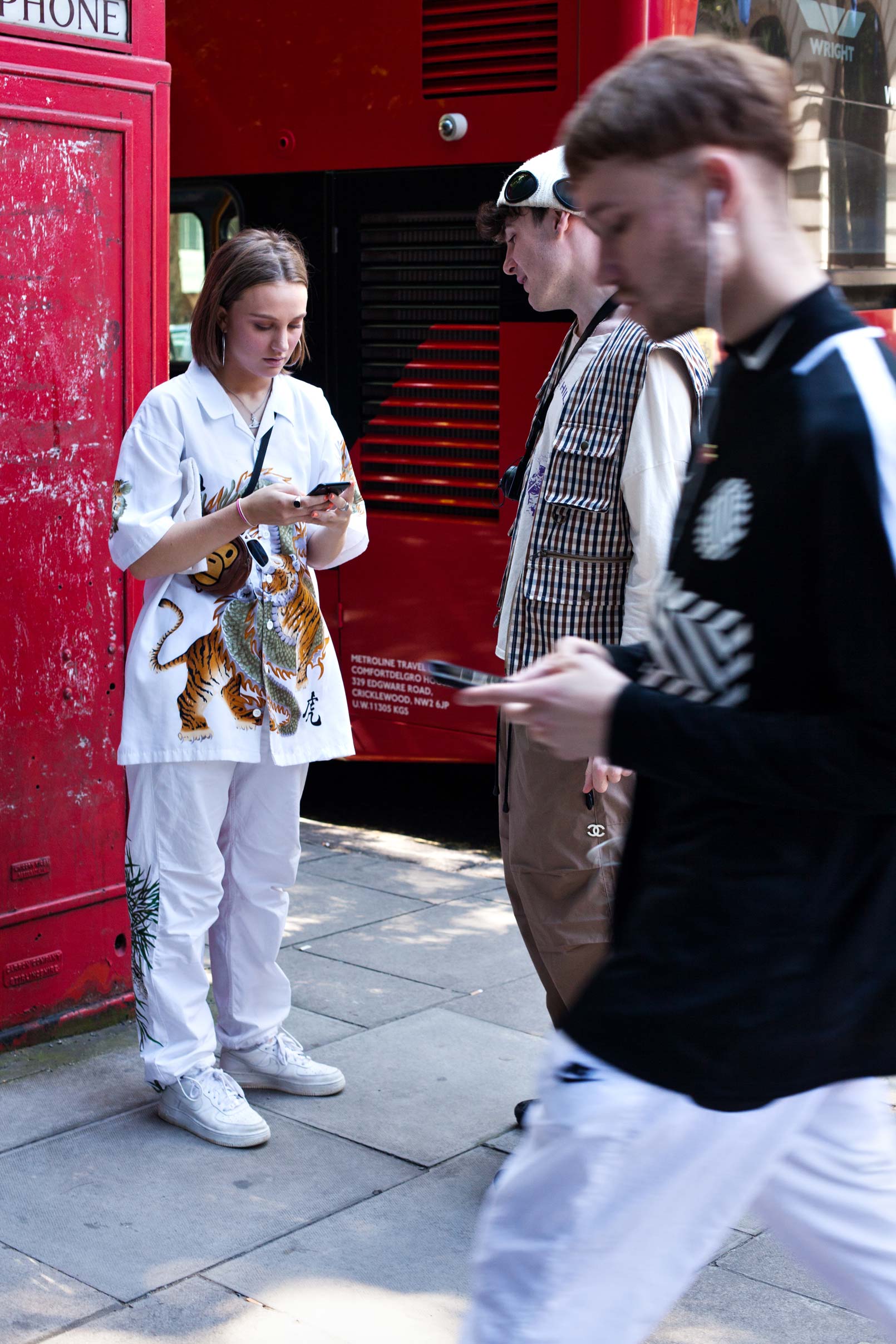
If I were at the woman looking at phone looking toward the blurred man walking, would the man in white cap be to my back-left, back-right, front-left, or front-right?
front-left

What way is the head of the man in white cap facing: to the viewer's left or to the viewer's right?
to the viewer's left

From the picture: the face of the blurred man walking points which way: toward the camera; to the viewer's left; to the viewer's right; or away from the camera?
to the viewer's left

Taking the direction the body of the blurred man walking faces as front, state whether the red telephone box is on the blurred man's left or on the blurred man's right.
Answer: on the blurred man's right

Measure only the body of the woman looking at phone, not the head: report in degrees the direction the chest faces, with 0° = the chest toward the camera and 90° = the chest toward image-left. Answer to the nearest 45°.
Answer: approximately 315°

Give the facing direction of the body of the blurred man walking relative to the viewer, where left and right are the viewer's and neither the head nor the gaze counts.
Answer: facing to the left of the viewer

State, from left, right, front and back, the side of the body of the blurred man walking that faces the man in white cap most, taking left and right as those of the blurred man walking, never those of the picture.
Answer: right

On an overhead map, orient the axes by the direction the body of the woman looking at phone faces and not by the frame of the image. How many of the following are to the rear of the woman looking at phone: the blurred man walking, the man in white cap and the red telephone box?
1

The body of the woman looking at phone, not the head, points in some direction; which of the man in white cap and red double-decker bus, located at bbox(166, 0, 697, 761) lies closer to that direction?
the man in white cap

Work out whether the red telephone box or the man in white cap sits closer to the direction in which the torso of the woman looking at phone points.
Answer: the man in white cap

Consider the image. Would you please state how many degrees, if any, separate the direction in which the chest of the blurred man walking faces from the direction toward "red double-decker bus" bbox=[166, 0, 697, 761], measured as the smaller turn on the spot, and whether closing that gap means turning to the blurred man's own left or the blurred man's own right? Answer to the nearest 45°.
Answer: approximately 90° to the blurred man's own right

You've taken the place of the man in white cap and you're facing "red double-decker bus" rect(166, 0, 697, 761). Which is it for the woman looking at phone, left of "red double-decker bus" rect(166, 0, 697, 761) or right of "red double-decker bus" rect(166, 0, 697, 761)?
left
